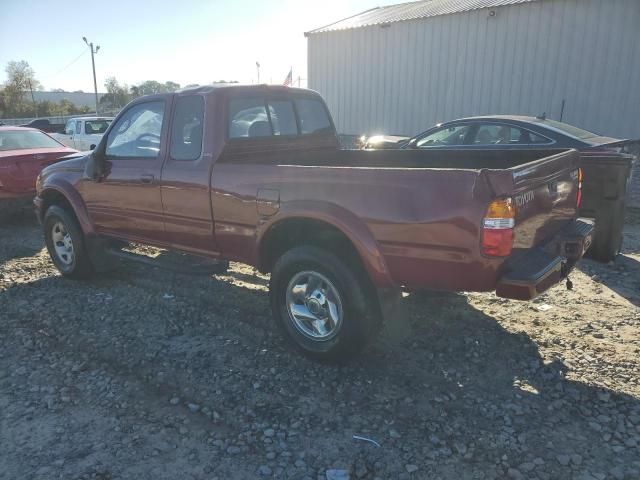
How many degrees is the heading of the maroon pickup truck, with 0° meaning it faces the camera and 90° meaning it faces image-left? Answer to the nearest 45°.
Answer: approximately 135°

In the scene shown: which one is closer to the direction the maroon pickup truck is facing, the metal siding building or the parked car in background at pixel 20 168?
the parked car in background

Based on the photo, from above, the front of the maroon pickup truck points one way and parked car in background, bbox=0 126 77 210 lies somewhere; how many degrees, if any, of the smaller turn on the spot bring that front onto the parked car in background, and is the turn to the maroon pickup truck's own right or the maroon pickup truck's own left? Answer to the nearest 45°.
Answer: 0° — it already faces it

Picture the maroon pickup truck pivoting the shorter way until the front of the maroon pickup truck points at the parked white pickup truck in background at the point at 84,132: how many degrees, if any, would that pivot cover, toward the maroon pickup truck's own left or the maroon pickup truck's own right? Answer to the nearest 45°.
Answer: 0° — it already faces it

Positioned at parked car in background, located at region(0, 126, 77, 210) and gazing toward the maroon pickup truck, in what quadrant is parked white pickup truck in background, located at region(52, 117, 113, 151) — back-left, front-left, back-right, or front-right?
back-left

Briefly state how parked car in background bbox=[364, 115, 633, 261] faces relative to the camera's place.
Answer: facing away from the viewer and to the left of the viewer
